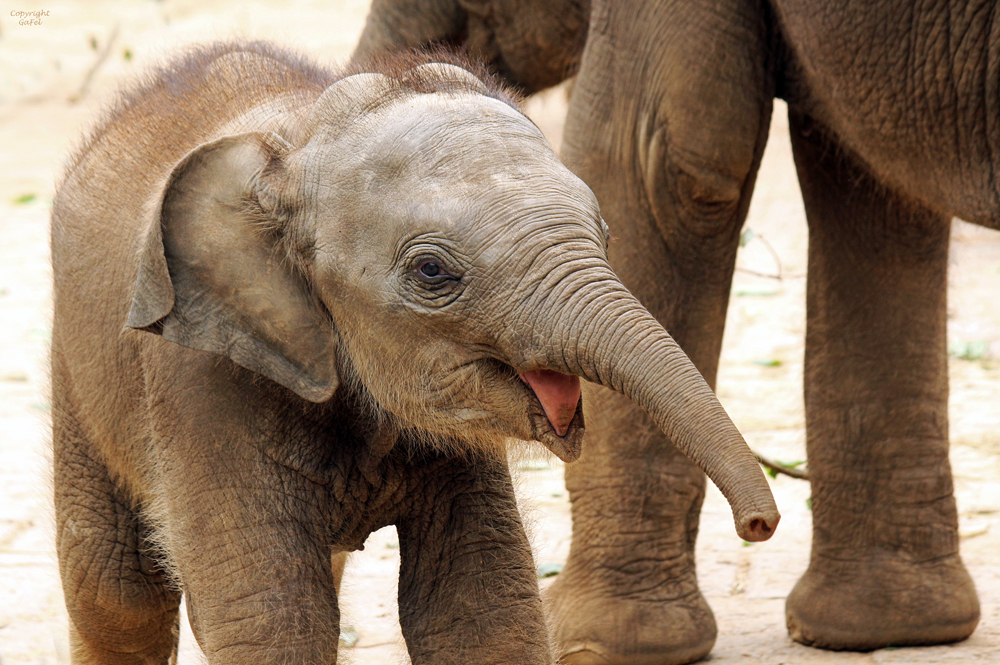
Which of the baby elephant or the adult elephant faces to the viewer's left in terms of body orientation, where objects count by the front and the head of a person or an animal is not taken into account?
the adult elephant

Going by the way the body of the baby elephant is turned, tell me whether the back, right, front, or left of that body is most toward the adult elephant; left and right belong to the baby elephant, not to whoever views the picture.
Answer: left

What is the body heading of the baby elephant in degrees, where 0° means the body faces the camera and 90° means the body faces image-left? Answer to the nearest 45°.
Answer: approximately 315°

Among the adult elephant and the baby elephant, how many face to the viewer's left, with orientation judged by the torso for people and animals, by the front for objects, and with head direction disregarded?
1

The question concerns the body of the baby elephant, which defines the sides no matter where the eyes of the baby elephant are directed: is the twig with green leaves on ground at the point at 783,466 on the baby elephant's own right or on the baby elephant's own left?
on the baby elephant's own left

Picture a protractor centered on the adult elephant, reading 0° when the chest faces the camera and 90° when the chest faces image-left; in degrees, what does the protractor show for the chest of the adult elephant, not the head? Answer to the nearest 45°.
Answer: approximately 90°

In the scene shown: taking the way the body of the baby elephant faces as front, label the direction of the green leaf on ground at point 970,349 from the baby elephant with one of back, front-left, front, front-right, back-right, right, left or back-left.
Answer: left
